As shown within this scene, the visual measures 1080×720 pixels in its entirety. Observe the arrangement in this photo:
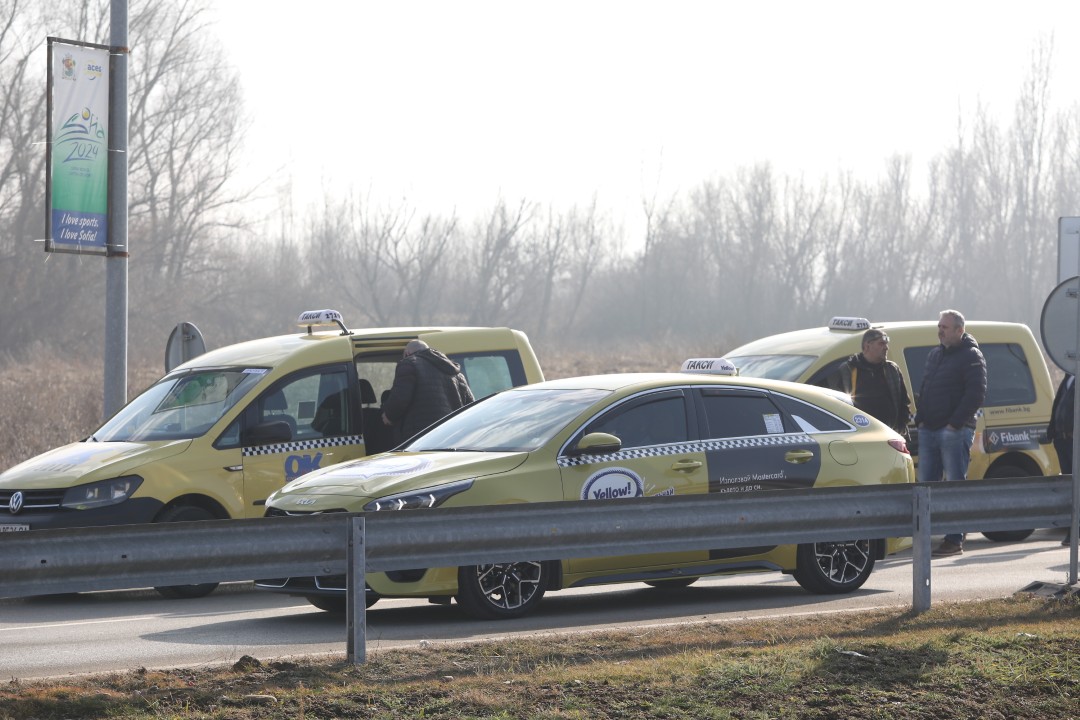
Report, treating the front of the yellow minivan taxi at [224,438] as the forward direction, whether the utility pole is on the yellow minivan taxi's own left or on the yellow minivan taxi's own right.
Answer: on the yellow minivan taxi's own right

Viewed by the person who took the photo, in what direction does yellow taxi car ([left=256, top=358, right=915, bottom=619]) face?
facing the viewer and to the left of the viewer

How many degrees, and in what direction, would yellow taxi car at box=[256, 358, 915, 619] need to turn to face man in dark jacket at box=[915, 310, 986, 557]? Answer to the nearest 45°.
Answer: approximately 180°

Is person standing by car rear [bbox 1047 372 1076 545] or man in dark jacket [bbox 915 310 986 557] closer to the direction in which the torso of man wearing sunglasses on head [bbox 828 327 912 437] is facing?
the man in dark jacket

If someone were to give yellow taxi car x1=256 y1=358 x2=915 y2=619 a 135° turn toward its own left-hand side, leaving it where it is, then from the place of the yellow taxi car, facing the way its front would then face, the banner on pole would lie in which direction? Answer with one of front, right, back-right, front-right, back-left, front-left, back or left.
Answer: back-left

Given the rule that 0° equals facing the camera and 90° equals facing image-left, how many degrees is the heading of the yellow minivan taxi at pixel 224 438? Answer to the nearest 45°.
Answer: approximately 45°

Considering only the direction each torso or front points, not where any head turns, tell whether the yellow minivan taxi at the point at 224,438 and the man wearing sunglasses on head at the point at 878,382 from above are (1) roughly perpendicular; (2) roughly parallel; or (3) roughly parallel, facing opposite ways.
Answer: roughly perpendicular

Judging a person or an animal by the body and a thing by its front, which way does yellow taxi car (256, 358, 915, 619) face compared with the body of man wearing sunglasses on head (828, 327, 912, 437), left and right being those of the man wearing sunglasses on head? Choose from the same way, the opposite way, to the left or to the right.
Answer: to the right

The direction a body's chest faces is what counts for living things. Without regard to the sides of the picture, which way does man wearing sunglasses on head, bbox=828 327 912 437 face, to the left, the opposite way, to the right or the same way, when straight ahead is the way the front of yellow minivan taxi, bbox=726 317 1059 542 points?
to the left
